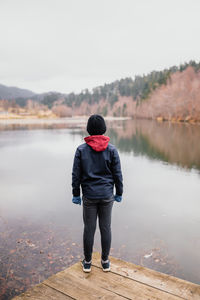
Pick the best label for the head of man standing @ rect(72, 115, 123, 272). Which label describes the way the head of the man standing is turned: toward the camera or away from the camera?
away from the camera

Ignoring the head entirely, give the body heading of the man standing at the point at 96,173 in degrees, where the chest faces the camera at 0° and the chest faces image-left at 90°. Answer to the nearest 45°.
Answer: approximately 180°
